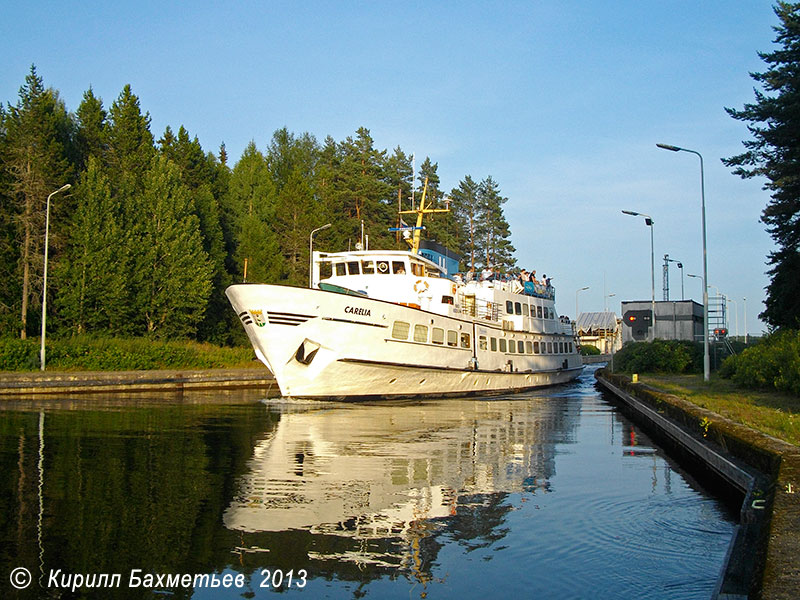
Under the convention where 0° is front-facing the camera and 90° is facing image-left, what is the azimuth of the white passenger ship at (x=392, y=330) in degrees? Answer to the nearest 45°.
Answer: approximately 45°

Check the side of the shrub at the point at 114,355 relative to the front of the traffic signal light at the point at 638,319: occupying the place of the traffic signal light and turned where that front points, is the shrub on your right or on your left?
on your right

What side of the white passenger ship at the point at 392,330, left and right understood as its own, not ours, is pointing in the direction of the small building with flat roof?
back

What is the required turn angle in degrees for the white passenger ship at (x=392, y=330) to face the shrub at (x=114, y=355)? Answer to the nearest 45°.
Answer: approximately 90° to its right

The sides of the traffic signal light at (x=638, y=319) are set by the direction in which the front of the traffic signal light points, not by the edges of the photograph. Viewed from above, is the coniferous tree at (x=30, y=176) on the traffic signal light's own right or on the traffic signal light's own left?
on the traffic signal light's own right

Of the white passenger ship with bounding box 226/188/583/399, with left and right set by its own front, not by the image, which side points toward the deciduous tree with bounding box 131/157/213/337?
right

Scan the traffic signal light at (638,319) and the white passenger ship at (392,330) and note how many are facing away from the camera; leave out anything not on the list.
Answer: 0

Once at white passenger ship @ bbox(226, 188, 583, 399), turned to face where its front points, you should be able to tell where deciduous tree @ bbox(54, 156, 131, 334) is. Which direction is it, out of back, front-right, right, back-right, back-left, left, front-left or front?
right

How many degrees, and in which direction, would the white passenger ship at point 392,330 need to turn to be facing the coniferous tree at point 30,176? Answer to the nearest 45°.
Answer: approximately 90° to its right

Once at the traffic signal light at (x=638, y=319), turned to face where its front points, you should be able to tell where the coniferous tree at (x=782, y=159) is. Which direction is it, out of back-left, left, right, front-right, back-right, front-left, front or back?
front-left

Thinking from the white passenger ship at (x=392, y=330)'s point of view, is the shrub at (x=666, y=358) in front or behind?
behind

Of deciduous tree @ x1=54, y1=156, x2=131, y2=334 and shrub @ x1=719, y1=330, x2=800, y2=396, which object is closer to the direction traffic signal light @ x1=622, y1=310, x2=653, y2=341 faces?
the shrub

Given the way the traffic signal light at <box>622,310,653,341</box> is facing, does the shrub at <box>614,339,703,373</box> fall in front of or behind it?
in front

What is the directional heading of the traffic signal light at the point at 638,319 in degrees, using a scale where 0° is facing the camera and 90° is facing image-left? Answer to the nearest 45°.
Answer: approximately 0°
